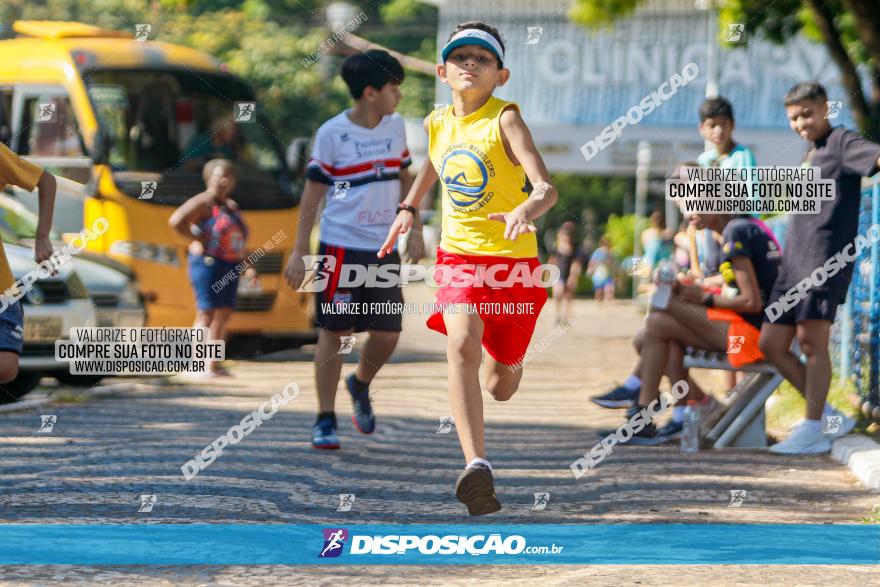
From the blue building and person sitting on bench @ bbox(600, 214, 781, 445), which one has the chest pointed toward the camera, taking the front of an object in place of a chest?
the blue building

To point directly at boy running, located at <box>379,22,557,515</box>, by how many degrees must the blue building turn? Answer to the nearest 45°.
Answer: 0° — it already faces them

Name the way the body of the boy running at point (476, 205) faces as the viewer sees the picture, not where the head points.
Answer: toward the camera

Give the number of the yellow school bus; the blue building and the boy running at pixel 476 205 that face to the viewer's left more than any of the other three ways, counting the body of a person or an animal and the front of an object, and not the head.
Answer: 0

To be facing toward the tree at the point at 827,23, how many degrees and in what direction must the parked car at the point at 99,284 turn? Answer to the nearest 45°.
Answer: approximately 90° to its left

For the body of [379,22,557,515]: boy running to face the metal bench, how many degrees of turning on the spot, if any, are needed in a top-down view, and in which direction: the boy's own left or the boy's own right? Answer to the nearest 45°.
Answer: approximately 135° to the boy's own left

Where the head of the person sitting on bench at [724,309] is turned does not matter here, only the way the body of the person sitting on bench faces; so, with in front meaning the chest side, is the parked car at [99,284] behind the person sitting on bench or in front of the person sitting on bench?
in front

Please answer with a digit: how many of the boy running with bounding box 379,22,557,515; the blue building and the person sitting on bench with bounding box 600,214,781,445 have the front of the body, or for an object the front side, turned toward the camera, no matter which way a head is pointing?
2

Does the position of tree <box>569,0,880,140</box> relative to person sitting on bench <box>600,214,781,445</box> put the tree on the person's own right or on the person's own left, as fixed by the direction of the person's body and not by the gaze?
on the person's own right

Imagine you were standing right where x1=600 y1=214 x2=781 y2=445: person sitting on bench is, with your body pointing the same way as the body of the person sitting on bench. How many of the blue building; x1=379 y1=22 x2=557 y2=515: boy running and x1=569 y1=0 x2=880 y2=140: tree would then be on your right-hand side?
2

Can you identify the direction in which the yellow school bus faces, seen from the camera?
facing the viewer and to the right of the viewer
